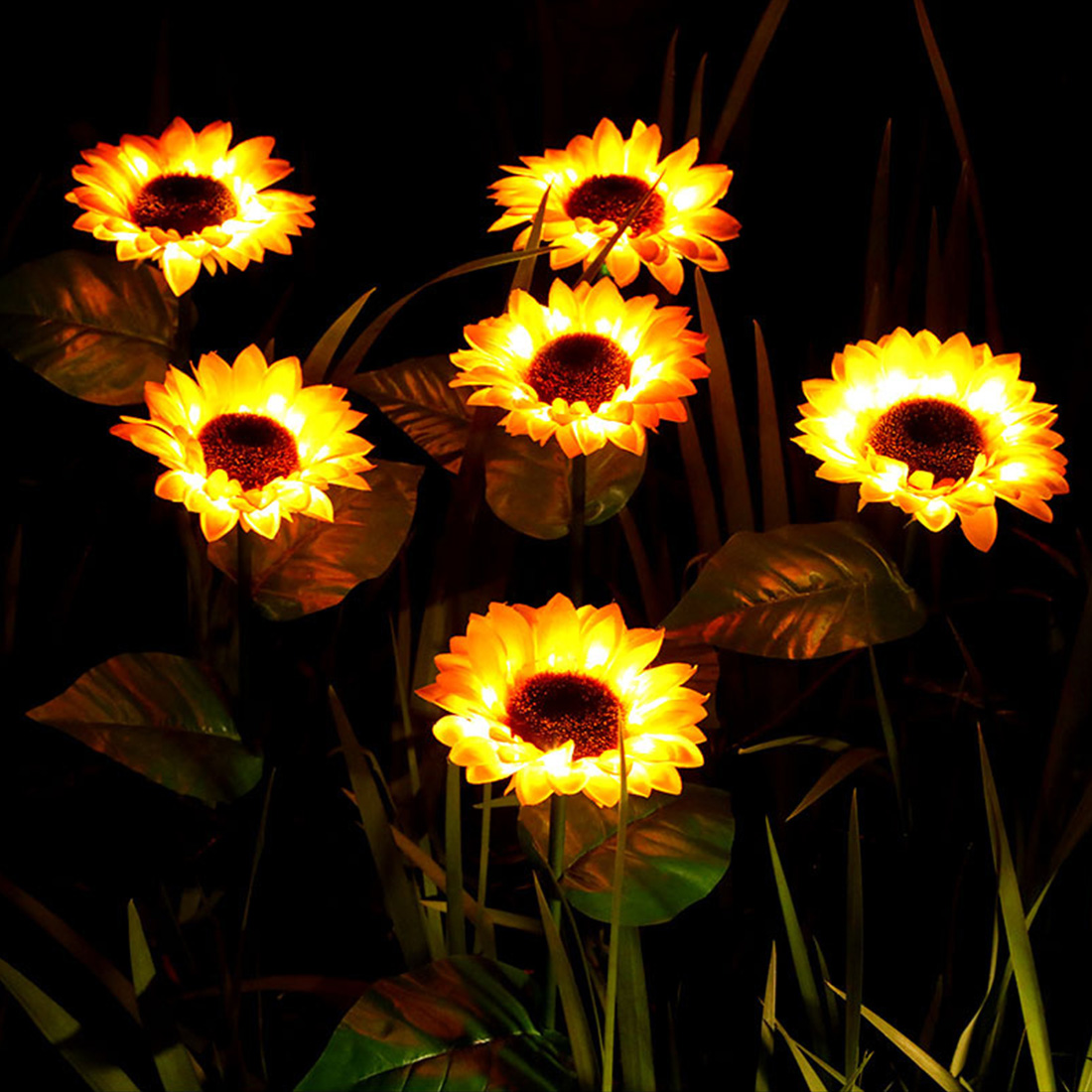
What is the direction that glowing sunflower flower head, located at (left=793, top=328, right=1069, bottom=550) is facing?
toward the camera

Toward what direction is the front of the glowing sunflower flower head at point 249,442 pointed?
toward the camera

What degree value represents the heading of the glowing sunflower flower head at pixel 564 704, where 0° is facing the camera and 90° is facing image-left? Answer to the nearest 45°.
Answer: approximately 0°

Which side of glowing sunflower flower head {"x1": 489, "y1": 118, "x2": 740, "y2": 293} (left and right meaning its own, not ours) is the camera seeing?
front

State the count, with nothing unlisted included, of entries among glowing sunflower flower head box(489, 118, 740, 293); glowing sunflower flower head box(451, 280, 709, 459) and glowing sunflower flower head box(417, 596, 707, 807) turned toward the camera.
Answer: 3

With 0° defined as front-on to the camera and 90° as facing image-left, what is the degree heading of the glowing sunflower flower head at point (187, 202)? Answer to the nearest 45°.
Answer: approximately 0°

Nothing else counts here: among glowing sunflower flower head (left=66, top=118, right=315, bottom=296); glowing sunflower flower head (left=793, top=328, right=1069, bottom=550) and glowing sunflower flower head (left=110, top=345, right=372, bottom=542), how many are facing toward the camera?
3

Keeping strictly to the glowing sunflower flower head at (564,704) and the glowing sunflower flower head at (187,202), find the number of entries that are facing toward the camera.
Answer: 2
